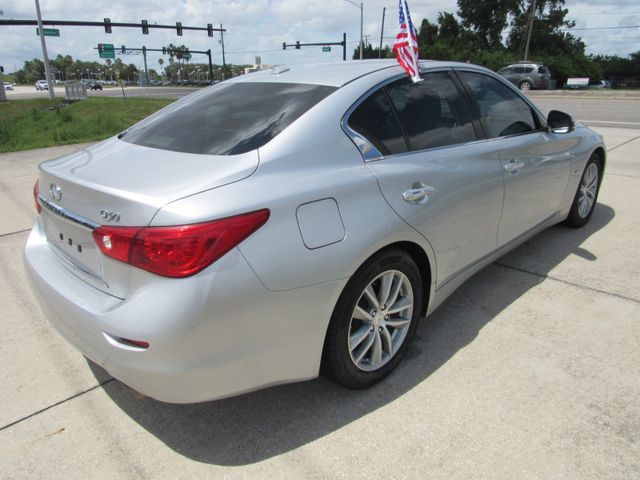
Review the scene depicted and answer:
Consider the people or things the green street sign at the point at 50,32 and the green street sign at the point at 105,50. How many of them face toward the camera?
2

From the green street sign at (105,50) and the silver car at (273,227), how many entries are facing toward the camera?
1

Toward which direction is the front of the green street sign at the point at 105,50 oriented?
toward the camera

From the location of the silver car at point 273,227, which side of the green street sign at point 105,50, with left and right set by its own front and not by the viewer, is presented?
front

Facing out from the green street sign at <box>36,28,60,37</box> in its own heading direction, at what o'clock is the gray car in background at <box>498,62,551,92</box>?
The gray car in background is roughly at 10 o'clock from the green street sign.

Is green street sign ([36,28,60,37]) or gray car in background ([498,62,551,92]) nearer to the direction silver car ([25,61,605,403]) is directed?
the gray car in background

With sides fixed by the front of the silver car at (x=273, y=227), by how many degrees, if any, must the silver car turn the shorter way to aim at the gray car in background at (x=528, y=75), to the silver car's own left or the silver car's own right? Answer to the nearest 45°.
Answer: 0° — it already faces it

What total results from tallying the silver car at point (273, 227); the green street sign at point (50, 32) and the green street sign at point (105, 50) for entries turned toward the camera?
2

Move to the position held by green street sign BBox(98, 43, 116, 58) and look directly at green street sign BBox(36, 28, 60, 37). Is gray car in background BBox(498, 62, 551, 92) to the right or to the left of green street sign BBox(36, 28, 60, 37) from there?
left

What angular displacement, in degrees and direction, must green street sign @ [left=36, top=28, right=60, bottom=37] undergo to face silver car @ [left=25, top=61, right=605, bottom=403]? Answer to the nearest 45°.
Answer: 0° — it already faces it

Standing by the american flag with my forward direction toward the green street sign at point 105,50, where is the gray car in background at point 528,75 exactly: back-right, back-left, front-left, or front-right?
front-right

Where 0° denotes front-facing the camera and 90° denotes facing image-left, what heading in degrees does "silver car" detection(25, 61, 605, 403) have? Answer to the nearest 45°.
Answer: approximately 225°

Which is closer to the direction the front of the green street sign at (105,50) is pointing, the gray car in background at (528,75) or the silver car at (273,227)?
the silver car

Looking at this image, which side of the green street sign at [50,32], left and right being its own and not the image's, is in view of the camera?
front

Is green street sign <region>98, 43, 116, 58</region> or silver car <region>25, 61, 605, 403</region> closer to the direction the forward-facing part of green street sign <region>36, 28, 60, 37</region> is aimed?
the silver car

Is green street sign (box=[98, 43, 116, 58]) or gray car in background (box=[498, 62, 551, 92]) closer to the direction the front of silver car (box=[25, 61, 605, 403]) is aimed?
the gray car in background
